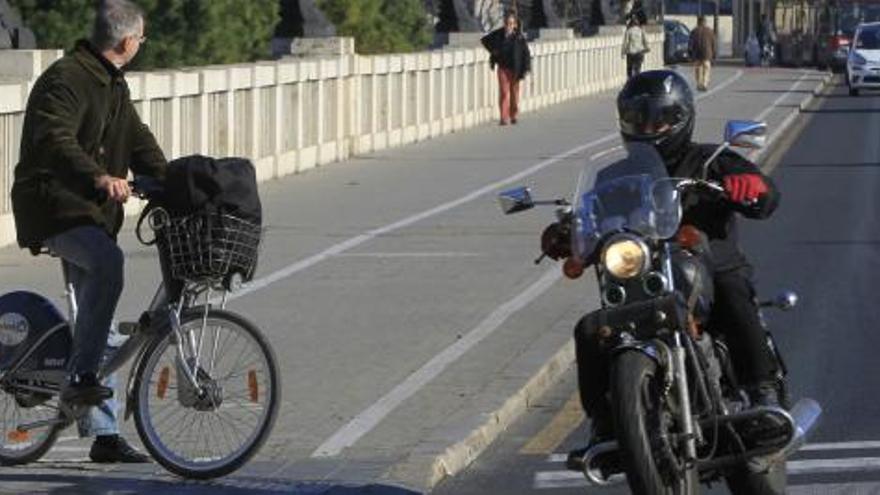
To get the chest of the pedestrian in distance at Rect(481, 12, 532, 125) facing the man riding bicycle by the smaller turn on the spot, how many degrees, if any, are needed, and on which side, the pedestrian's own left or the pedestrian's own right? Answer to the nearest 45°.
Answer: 0° — they already face them

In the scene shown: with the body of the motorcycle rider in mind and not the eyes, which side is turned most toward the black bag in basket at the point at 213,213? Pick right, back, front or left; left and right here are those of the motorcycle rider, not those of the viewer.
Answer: right

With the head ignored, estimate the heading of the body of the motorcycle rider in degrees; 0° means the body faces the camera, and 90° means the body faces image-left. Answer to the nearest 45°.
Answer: approximately 0°

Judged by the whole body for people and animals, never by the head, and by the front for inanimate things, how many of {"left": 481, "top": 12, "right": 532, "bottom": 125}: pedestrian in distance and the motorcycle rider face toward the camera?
2

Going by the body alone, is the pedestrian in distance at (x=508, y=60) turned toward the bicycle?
yes

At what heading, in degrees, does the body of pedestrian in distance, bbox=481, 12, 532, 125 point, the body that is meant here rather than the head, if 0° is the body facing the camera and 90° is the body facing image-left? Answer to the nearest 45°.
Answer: approximately 0°

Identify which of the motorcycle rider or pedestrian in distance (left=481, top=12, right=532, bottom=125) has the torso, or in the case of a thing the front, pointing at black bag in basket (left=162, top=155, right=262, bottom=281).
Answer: the pedestrian in distance

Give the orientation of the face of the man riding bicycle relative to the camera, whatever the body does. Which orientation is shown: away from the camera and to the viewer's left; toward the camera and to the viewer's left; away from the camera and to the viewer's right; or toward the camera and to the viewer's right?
away from the camera and to the viewer's right

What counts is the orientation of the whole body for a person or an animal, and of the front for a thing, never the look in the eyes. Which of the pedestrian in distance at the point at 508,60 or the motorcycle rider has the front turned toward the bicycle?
the pedestrian in distance

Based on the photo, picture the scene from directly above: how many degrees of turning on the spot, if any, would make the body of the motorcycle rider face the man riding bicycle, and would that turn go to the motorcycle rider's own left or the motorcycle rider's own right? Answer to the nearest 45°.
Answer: approximately 90° to the motorcycle rider's own right
